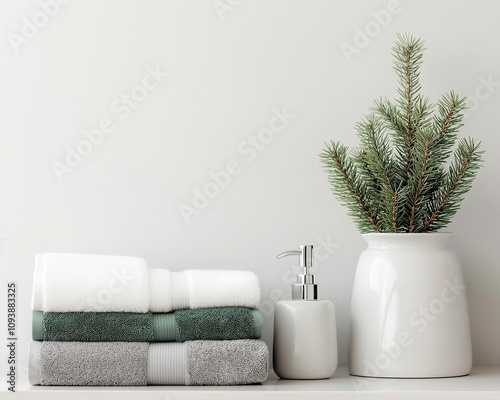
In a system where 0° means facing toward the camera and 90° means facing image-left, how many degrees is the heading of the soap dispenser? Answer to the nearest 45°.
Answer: approximately 90°
